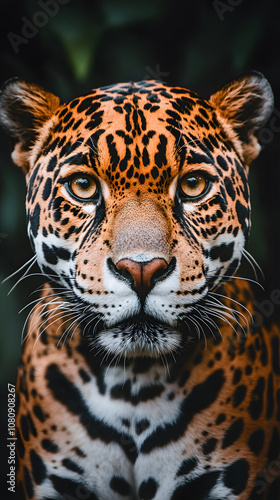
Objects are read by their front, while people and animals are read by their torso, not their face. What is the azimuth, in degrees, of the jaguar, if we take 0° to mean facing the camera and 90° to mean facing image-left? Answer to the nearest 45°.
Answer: approximately 0°
